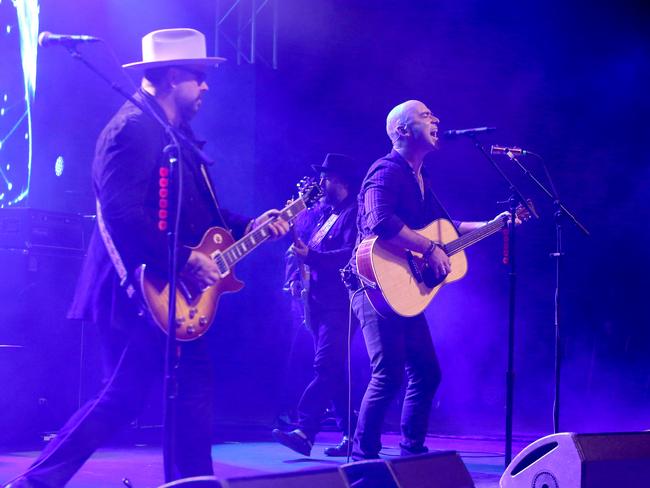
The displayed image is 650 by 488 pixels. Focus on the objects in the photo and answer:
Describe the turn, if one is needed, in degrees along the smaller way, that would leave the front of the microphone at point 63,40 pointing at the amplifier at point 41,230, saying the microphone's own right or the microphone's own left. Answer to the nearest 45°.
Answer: approximately 90° to the microphone's own right

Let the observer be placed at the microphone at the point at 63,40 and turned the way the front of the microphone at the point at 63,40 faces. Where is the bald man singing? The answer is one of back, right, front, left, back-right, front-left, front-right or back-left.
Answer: back-right

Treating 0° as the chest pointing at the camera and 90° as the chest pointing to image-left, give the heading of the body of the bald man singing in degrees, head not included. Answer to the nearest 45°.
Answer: approximately 315°

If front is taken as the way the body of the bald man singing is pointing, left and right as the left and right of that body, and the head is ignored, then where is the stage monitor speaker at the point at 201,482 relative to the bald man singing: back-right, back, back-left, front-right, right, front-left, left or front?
front-right

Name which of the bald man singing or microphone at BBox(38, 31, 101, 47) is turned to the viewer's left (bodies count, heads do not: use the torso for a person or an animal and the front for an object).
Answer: the microphone
